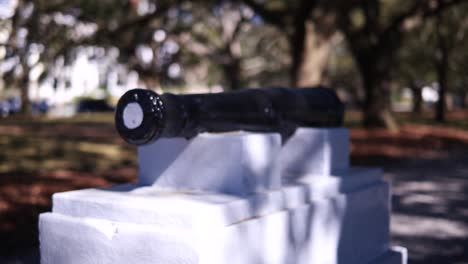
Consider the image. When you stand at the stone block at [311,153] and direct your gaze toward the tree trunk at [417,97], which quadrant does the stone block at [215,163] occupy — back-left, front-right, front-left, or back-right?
back-left
